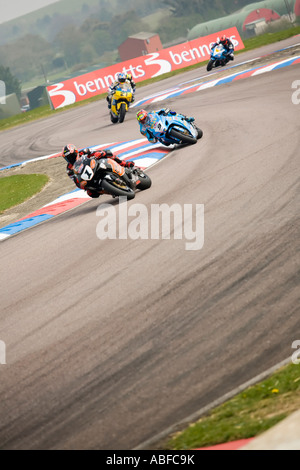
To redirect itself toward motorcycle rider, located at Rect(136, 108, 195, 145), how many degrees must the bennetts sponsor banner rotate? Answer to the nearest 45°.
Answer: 0° — it already faces them

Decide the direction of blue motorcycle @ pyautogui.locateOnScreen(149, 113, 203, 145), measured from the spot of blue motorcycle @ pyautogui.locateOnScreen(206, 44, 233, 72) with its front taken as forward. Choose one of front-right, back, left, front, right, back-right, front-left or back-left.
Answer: front-left

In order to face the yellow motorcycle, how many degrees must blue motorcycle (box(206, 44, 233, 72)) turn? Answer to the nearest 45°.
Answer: approximately 45° to its left

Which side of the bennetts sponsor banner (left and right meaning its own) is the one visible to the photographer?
front

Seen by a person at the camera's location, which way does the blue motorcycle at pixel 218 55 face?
facing the viewer and to the left of the viewer

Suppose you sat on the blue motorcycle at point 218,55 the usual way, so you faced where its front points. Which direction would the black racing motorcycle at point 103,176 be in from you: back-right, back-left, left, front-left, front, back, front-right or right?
front-left

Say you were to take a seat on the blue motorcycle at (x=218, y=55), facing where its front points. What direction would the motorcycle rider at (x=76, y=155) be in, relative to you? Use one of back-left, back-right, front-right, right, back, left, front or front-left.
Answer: front-left

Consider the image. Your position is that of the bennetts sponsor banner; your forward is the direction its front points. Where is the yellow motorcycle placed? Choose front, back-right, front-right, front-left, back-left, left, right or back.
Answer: front

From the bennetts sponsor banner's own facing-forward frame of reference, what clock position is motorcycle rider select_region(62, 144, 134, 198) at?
The motorcycle rider is roughly at 12 o'clock from the bennetts sponsor banner.

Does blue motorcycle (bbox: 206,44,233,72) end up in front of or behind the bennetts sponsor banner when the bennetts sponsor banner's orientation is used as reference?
in front

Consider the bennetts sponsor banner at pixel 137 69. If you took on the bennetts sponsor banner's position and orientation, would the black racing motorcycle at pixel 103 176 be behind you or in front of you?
in front

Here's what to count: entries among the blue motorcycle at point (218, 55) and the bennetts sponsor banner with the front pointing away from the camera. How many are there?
0
